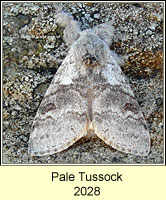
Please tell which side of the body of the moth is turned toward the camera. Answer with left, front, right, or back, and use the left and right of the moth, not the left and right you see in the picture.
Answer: back
